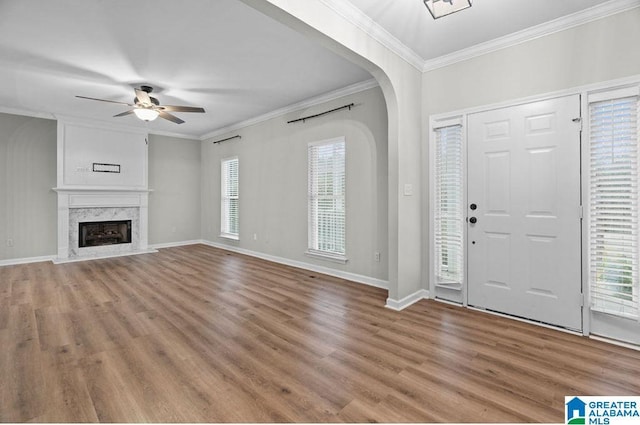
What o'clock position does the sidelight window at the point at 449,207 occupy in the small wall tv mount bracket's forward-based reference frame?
The sidelight window is roughly at 11 o'clock from the small wall tv mount bracket.

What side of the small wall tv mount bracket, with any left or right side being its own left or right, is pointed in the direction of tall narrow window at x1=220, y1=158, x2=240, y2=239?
left

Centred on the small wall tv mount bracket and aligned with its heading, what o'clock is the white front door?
The white front door is roughly at 11 o'clock from the small wall tv mount bracket.

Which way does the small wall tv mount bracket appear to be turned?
toward the camera

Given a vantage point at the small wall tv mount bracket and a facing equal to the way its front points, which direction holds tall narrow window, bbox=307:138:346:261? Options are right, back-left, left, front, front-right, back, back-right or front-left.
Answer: front-left

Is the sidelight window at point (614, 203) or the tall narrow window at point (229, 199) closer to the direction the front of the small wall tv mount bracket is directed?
the sidelight window

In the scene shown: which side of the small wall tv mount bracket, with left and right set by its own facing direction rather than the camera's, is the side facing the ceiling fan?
front

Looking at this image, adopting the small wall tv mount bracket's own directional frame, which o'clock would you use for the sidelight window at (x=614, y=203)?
The sidelight window is roughly at 11 o'clock from the small wall tv mount bracket.

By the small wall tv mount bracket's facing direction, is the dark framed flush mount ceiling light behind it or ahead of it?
ahead
